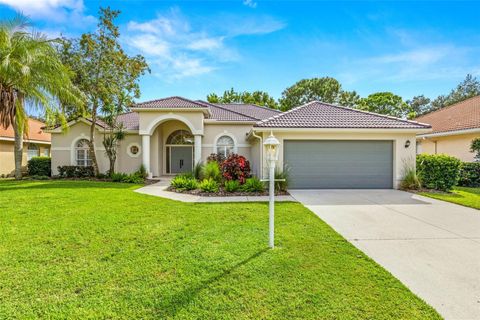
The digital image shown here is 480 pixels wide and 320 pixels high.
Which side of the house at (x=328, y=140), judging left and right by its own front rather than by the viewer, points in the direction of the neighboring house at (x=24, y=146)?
right

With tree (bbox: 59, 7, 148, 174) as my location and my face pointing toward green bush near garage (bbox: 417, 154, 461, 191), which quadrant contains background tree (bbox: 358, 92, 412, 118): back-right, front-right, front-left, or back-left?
front-left

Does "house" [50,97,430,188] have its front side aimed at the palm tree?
no

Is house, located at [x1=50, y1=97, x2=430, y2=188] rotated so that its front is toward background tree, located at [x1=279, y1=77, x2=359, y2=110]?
no

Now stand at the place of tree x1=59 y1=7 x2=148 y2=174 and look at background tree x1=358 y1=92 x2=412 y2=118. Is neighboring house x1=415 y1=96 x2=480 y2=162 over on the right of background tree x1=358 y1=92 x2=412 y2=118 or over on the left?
right

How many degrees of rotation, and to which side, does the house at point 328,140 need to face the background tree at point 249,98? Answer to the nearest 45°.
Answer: approximately 180°

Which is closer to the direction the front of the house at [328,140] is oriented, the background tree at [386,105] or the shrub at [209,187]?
the shrub

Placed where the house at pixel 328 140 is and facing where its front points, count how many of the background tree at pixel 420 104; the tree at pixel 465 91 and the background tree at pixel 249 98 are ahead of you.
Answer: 0

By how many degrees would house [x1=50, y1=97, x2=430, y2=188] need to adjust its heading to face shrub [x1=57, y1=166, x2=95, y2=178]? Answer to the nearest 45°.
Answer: approximately 90° to its right

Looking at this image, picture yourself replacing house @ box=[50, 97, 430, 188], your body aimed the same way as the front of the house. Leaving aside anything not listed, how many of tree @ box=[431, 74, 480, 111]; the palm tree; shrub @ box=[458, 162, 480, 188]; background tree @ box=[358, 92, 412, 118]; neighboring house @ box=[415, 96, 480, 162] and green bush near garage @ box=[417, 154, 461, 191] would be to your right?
1

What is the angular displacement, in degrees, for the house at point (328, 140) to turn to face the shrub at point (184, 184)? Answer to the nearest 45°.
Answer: approximately 90° to its right

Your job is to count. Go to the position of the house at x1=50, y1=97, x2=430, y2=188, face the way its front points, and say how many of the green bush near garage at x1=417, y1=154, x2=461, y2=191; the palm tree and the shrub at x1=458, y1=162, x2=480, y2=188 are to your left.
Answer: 2

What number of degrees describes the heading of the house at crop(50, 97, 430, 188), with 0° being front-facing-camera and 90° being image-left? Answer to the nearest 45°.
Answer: approximately 0°

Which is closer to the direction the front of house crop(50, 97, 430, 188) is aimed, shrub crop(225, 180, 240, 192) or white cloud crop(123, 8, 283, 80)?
the shrub

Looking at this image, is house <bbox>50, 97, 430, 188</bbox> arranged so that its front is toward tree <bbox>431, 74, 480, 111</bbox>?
no

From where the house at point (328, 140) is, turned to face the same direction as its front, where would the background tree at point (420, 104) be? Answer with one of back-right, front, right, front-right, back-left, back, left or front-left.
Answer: back-left
